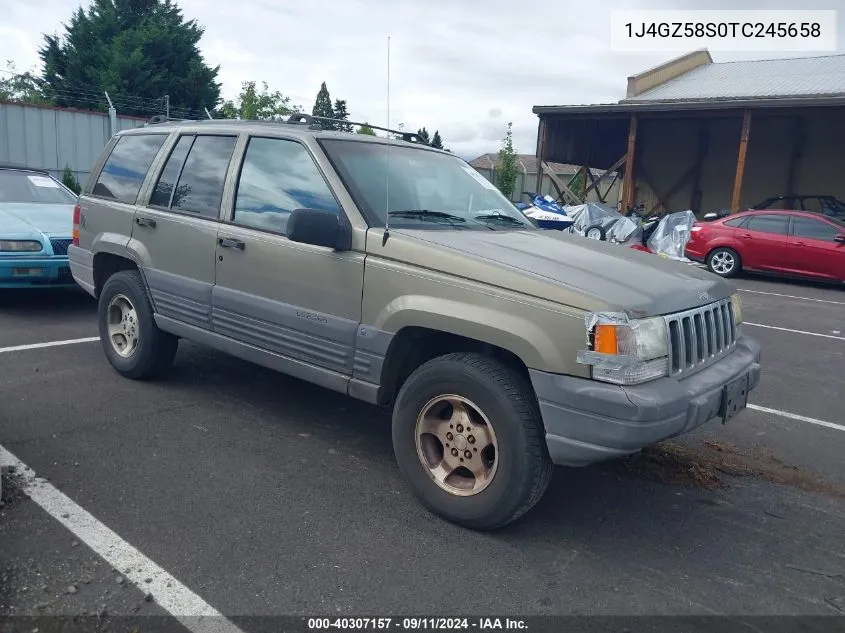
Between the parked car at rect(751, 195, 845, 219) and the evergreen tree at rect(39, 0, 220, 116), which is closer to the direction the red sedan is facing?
the parked car

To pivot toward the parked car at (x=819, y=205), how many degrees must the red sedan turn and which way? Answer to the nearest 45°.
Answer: approximately 90° to its left

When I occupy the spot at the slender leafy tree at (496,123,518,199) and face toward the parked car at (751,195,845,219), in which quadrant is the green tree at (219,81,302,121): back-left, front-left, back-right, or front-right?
back-right

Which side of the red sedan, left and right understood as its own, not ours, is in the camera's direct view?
right

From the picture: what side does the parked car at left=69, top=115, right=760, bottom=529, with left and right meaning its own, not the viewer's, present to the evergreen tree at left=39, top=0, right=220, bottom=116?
back

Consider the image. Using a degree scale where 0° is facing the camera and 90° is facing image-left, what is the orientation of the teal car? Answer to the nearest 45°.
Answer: approximately 315°

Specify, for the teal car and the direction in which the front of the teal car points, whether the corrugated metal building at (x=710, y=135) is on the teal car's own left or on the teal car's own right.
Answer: on the teal car's own left
